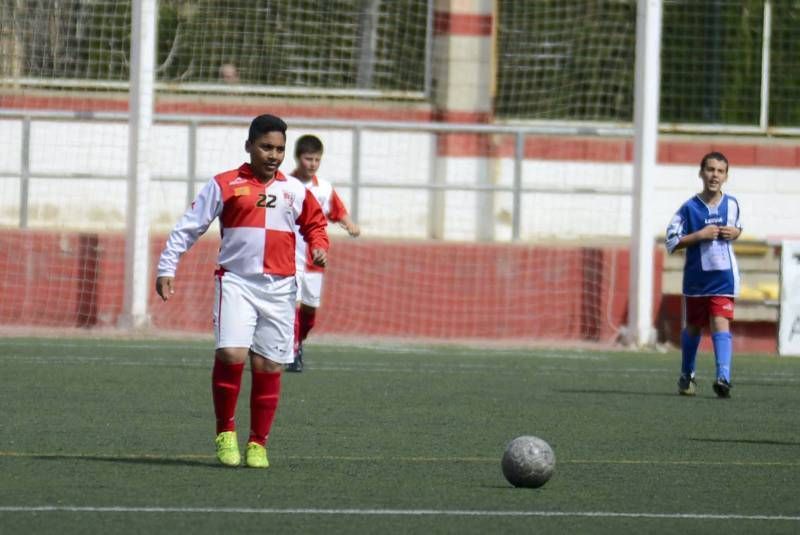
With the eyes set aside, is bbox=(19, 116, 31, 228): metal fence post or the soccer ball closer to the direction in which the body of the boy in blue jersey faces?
the soccer ball

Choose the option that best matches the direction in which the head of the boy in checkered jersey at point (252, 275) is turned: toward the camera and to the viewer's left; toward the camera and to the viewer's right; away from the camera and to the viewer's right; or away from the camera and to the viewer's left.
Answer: toward the camera and to the viewer's right

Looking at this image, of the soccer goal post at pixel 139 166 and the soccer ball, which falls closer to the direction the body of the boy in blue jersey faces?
the soccer ball

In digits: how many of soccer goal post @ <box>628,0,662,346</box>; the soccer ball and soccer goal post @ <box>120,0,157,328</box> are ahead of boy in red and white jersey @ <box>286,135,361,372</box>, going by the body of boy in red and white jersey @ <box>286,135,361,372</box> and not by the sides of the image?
1

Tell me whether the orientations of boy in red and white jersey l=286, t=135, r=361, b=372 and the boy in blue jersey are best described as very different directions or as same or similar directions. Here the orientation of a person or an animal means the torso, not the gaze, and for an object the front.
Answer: same or similar directions

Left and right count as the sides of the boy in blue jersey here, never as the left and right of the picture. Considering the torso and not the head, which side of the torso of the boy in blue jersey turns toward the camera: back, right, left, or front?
front

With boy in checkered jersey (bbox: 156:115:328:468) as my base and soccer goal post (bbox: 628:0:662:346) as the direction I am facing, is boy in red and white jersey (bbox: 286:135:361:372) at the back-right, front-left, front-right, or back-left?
front-left

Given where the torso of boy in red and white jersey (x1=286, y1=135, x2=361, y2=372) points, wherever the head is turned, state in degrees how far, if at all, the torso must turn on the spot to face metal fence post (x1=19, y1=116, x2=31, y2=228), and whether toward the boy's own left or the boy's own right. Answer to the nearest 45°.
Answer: approximately 135° to the boy's own right

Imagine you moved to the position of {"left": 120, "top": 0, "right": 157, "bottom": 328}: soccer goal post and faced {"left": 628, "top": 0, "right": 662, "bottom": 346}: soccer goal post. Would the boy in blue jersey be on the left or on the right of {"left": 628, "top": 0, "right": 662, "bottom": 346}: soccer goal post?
right

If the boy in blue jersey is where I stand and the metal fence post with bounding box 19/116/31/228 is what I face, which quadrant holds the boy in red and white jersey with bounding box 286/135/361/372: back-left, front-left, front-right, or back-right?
front-left

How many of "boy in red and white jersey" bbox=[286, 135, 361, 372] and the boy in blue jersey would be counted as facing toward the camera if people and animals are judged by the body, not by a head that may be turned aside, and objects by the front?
2

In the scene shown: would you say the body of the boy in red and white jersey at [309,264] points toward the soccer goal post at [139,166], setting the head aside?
no

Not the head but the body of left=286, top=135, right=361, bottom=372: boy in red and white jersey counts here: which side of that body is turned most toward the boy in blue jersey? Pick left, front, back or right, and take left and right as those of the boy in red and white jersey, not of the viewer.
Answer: left

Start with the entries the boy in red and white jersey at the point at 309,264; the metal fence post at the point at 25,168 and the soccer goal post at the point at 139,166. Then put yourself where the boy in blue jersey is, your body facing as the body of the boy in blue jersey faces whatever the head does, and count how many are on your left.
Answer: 0

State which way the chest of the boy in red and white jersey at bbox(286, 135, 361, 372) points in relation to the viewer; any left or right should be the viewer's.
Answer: facing the viewer

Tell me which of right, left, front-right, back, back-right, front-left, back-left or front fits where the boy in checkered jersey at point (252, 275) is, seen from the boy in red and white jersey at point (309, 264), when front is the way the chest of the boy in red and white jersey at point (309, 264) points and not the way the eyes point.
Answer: front

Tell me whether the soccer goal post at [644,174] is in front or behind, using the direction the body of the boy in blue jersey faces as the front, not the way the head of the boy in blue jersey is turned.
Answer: behind

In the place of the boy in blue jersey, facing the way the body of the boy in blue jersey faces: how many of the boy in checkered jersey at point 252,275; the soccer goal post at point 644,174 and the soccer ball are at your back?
1
